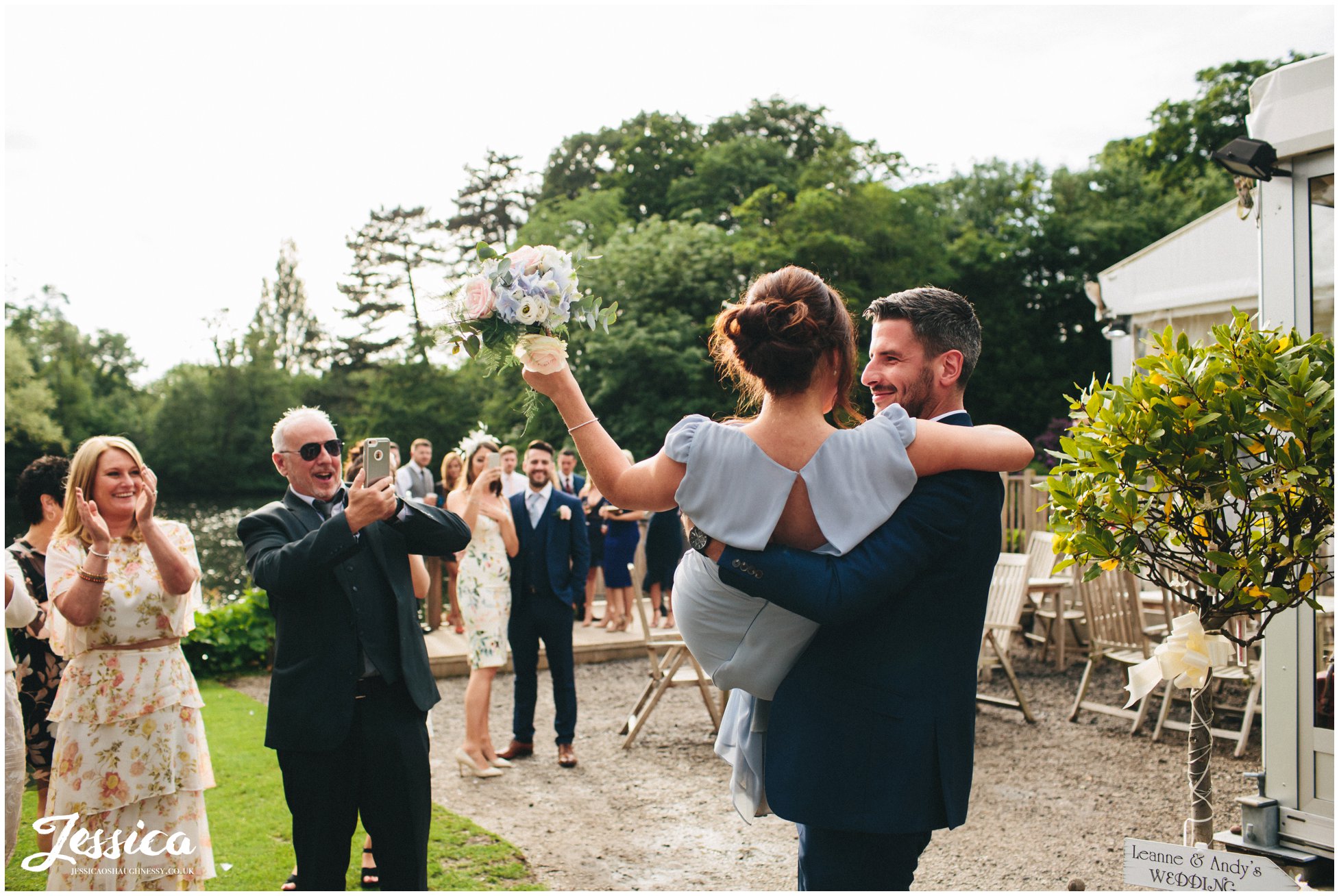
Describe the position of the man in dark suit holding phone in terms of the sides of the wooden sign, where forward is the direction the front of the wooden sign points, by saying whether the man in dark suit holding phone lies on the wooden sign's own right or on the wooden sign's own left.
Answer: on the wooden sign's own right

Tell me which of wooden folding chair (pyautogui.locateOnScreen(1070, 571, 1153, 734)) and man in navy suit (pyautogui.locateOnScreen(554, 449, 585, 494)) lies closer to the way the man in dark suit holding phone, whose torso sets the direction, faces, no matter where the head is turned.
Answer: the wooden folding chair

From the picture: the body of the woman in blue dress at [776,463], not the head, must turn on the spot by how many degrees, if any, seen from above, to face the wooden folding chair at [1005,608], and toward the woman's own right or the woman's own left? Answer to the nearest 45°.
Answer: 0° — they already face it

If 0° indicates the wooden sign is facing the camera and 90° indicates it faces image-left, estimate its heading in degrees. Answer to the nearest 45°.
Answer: approximately 0°

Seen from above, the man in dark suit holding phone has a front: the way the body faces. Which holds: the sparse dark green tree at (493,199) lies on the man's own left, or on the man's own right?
on the man's own left

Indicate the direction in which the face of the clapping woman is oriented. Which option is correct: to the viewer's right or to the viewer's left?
to the viewer's right
